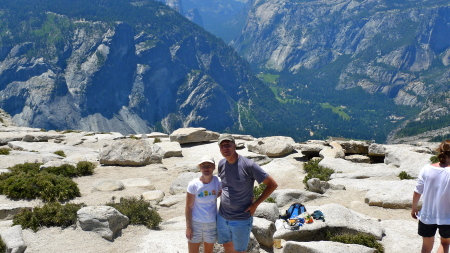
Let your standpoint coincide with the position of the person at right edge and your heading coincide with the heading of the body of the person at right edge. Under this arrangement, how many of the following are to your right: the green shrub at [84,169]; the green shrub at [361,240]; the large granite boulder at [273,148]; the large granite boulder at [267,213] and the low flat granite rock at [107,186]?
0

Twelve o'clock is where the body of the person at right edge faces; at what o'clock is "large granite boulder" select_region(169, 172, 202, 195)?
The large granite boulder is roughly at 10 o'clock from the person at right edge.

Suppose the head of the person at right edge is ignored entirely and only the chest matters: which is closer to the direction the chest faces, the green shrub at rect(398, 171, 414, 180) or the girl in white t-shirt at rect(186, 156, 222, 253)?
the green shrub

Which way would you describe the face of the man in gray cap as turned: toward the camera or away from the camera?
toward the camera

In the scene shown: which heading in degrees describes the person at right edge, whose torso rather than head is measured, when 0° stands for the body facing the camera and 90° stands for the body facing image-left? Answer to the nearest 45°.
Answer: approximately 180°

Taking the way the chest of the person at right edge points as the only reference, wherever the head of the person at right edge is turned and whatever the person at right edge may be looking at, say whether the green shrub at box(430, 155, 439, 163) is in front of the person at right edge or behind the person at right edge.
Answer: in front

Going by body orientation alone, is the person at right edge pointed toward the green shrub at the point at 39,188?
no

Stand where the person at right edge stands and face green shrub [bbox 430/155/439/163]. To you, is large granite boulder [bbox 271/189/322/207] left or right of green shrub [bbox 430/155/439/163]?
left

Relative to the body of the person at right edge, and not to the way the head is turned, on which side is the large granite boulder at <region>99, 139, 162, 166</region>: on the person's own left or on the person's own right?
on the person's own left

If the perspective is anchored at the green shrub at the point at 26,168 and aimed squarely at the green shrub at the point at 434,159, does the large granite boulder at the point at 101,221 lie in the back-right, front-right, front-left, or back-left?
front-right

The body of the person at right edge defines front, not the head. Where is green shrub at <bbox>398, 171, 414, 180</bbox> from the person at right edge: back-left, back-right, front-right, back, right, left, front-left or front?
front

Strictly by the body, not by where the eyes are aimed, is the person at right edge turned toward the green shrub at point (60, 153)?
no

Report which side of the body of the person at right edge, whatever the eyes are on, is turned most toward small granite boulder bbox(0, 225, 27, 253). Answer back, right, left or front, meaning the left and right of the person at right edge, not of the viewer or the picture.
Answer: left

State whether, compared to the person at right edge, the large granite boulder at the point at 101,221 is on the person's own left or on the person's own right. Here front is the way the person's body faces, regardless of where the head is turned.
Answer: on the person's own left

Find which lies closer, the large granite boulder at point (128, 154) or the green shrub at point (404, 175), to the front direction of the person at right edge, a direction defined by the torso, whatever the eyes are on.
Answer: the green shrub

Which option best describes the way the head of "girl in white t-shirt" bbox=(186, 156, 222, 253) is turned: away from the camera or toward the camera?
toward the camera

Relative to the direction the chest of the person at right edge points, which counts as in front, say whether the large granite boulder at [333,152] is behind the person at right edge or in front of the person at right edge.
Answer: in front

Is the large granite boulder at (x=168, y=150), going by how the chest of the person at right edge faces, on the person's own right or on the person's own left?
on the person's own left

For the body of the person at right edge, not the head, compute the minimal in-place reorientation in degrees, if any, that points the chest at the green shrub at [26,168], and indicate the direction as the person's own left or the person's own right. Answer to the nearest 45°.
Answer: approximately 90° to the person's own left
